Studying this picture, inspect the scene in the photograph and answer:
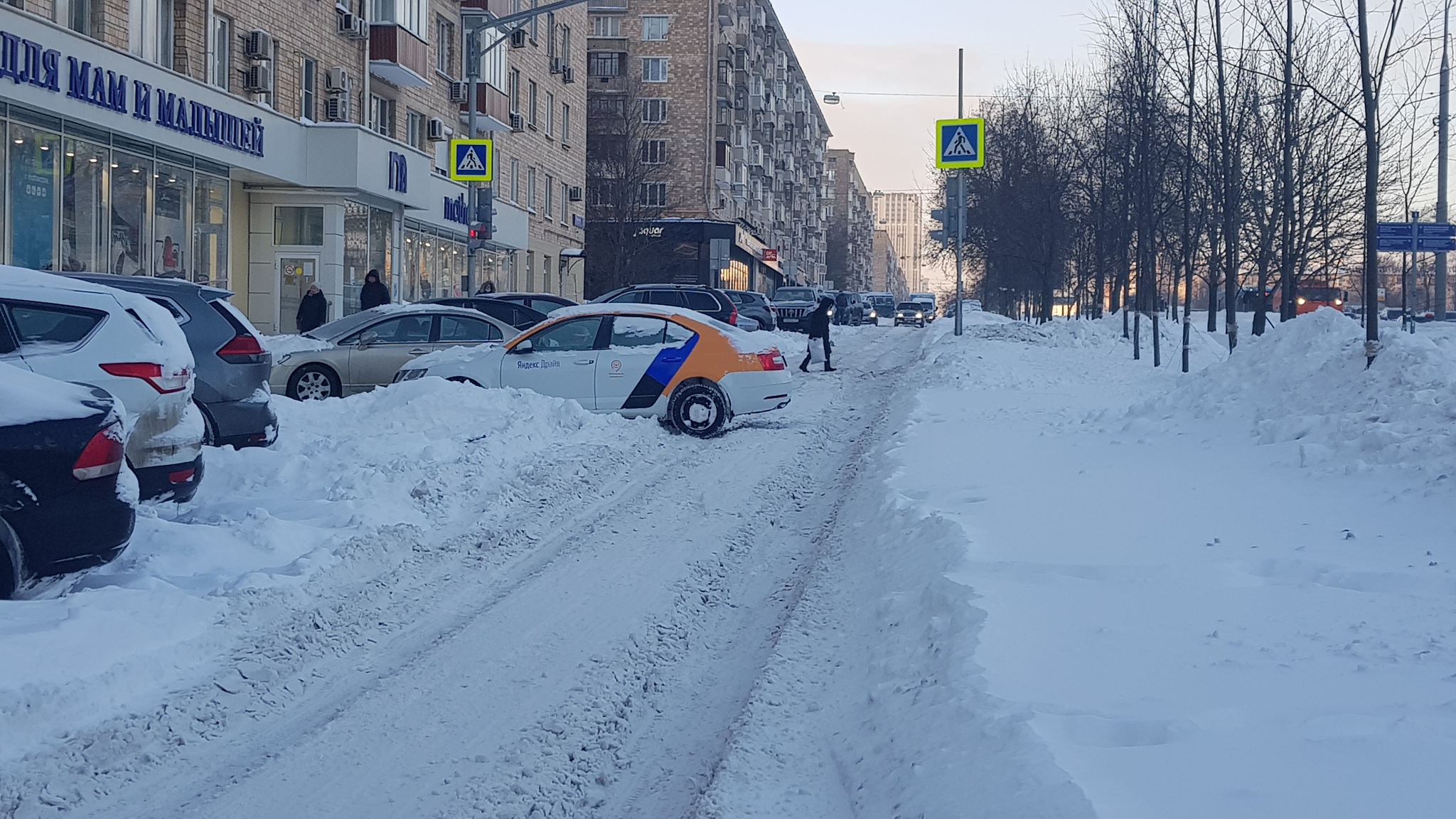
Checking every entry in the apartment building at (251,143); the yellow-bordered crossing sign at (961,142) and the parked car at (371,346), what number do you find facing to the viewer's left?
1

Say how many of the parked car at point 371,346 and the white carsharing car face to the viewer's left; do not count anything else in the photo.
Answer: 2

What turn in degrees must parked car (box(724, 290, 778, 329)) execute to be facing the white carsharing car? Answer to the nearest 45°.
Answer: approximately 135° to its left

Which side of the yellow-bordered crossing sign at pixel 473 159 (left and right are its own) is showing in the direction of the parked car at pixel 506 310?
front

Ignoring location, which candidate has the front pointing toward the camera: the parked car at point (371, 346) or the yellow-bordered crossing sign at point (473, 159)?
the yellow-bordered crossing sign

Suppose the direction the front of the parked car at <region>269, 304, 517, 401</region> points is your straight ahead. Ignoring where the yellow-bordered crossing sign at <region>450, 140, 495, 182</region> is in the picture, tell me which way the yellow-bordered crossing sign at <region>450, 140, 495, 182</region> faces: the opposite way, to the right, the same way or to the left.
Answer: to the left

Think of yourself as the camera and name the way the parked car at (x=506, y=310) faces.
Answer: facing to the left of the viewer

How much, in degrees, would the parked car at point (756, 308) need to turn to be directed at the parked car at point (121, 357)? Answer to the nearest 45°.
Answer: approximately 135° to its left

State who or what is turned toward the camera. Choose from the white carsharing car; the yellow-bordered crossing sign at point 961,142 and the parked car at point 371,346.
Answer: the yellow-bordered crossing sign

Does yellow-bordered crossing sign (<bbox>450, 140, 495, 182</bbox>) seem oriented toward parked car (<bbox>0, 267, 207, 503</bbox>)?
yes

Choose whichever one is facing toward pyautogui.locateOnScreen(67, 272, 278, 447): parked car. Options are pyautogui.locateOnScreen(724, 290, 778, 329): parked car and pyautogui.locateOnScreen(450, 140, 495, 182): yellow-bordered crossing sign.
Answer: the yellow-bordered crossing sign

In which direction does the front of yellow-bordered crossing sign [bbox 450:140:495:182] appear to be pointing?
toward the camera

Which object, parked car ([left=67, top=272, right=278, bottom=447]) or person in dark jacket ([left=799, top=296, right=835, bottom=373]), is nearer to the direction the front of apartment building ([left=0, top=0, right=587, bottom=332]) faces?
the person in dark jacket

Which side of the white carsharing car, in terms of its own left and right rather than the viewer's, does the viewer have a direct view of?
left
